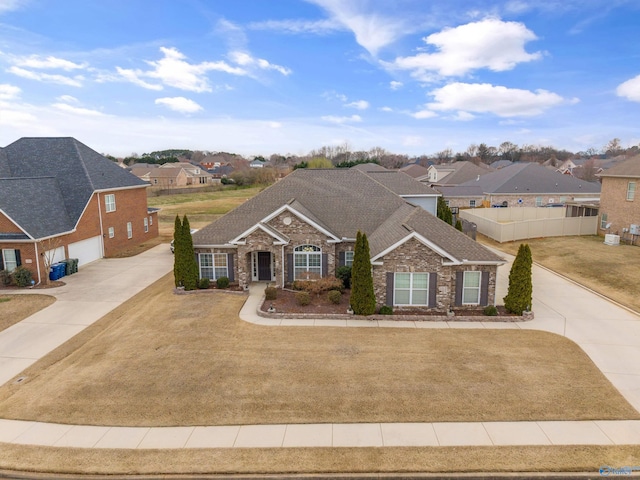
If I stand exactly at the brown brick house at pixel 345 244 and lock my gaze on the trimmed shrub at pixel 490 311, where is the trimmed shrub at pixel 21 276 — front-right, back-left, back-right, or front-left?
back-right

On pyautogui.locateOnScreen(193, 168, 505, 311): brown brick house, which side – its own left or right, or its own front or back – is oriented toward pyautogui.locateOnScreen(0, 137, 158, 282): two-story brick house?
right

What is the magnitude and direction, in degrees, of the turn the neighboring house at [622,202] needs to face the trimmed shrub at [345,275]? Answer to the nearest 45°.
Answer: approximately 90° to its right

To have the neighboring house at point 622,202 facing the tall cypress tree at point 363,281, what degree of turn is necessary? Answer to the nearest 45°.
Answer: approximately 45° to its right

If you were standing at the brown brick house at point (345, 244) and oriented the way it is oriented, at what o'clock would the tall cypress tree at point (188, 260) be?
The tall cypress tree is roughly at 3 o'clock from the brown brick house.

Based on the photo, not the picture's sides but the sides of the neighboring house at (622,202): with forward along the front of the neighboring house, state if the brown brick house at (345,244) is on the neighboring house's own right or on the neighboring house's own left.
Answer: on the neighboring house's own right

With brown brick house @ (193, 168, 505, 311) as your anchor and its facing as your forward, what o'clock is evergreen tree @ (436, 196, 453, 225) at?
The evergreen tree is roughly at 7 o'clock from the brown brick house.

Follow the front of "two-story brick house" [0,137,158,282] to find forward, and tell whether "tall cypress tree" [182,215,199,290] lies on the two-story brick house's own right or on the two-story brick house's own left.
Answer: on the two-story brick house's own left

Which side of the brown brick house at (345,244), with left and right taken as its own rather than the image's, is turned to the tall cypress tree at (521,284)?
left

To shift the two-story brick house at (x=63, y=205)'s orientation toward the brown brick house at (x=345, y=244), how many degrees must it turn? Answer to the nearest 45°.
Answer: approximately 90° to its left
